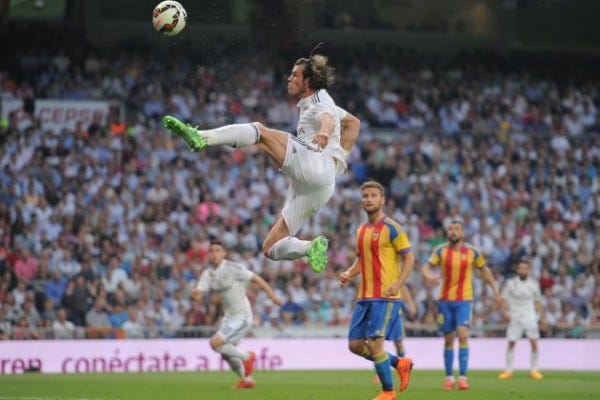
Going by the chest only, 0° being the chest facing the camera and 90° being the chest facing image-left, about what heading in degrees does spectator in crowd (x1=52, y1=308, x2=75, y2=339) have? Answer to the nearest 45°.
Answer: approximately 0°

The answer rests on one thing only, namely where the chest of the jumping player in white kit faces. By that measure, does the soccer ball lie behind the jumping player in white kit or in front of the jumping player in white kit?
in front

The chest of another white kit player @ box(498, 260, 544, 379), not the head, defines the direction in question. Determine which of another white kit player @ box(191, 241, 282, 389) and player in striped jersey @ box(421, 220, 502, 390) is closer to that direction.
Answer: the player in striped jersey

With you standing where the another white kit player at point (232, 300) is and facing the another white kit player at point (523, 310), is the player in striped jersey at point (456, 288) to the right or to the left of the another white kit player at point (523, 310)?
right

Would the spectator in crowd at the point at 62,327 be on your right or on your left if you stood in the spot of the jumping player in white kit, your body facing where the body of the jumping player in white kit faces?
on your right

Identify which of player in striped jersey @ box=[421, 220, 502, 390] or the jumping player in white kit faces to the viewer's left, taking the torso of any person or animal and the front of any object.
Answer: the jumping player in white kit

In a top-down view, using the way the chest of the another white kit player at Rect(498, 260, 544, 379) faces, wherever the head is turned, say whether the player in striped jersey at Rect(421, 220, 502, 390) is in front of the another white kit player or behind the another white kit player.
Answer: in front

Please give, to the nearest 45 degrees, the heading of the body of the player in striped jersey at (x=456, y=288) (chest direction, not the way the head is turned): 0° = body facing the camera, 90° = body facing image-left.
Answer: approximately 0°
